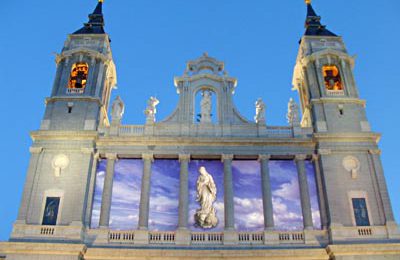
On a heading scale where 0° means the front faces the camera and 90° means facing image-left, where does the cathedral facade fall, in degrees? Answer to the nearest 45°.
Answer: approximately 0°
